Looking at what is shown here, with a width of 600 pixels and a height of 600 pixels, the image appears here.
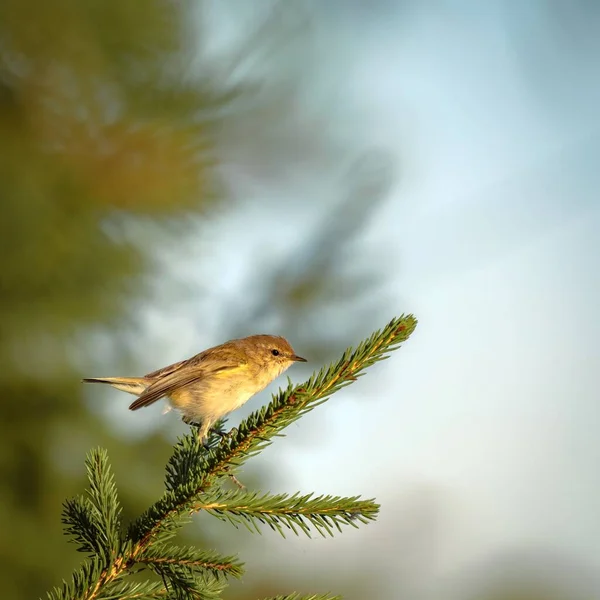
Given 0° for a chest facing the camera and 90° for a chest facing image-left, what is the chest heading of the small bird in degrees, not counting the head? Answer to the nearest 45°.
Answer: approximately 270°
